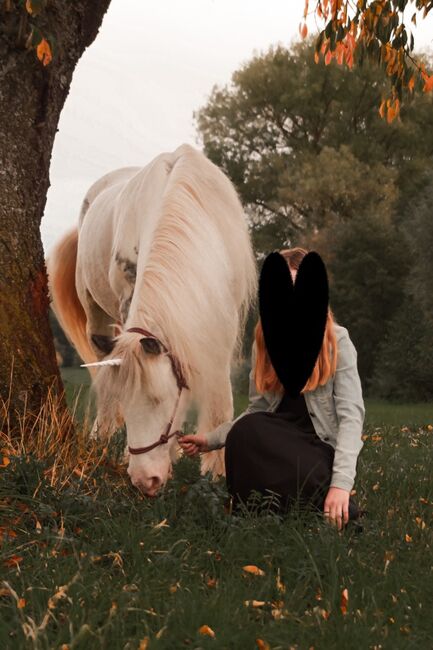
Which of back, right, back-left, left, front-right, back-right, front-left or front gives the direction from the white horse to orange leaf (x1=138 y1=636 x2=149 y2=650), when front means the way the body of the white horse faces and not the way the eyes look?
front-right

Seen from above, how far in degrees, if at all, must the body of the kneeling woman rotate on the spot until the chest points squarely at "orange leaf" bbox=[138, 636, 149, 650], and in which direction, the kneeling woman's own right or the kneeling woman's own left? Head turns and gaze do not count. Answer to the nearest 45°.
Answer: approximately 45° to the kneeling woman's own left

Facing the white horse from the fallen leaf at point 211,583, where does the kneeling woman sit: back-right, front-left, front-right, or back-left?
front-right

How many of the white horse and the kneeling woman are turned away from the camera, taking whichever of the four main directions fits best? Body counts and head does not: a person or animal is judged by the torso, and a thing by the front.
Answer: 0

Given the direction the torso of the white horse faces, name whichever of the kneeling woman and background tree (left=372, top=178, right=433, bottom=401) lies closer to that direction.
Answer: the kneeling woman

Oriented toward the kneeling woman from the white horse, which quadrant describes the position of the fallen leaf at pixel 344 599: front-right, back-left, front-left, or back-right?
front-right

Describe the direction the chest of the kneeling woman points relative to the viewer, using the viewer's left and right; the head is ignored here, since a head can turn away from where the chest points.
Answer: facing the viewer and to the left of the viewer

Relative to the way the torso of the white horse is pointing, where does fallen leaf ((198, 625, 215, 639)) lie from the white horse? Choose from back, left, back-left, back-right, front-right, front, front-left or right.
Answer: front-right

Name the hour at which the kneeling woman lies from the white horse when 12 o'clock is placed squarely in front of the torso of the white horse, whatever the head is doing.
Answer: The kneeling woman is roughly at 12 o'clock from the white horse.

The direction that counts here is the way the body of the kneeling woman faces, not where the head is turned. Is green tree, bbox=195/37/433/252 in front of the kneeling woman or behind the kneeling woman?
behind

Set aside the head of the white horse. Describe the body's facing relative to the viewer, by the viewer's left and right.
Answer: facing the viewer and to the right of the viewer

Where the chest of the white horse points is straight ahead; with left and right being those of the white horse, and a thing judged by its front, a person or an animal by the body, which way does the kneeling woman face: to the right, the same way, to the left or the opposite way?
to the right

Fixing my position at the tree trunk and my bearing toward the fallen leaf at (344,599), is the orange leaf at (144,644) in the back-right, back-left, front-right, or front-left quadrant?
front-right

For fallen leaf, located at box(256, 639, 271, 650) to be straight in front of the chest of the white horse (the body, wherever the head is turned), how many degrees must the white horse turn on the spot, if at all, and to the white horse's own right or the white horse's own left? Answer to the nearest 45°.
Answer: approximately 45° to the white horse's own right

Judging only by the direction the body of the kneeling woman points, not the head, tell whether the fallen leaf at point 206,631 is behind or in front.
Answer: in front
